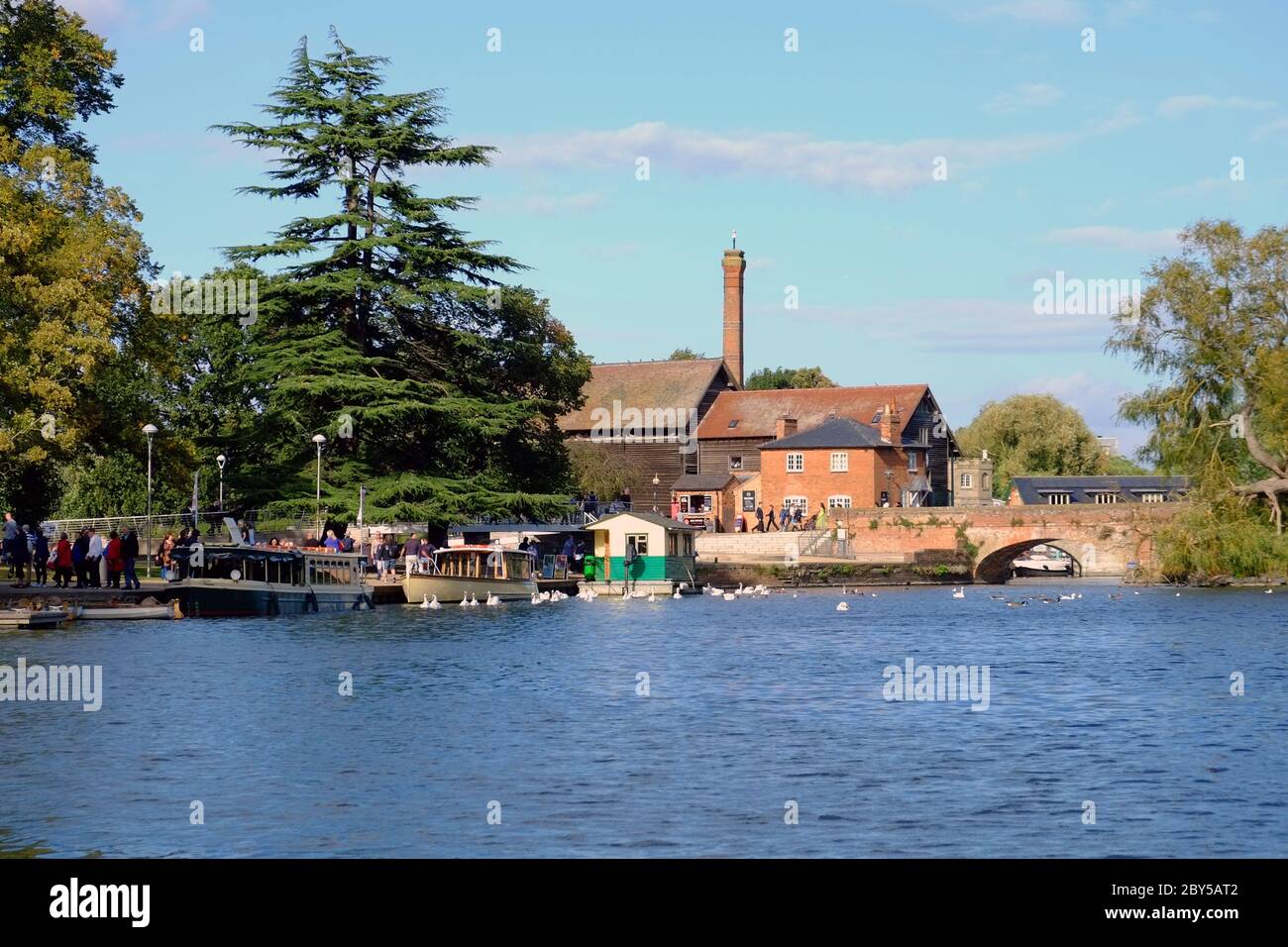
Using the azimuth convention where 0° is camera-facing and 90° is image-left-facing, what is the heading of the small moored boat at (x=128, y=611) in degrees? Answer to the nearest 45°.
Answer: approximately 90°

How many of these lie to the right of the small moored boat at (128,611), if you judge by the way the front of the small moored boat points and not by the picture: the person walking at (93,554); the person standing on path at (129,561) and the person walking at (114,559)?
3

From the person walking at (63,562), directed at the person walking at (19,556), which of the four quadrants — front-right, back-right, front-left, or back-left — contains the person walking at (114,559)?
back-right
